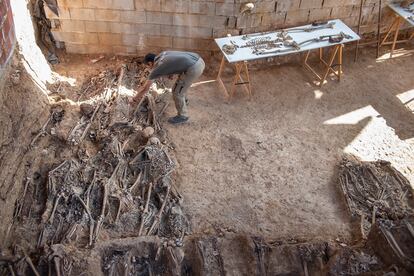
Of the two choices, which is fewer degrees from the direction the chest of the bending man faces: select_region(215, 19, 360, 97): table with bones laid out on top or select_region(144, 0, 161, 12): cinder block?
the cinder block

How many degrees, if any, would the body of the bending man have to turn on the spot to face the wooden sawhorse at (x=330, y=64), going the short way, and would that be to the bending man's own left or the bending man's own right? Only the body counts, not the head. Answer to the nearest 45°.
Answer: approximately 135° to the bending man's own right

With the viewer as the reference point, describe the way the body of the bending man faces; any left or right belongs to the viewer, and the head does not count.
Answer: facing to the left of the viewer

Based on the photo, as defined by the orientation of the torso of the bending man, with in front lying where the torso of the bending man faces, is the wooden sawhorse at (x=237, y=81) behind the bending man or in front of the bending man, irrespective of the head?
behind

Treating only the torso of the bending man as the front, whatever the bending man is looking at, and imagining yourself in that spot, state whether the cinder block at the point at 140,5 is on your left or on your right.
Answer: on your right

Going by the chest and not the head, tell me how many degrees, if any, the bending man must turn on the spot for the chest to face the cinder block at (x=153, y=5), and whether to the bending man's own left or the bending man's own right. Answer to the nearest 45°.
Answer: approximately 90° to the bending man's own right

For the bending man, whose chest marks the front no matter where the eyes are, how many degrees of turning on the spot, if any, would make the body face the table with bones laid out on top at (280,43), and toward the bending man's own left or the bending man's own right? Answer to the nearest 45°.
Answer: approximately 135° to the bending man's own right

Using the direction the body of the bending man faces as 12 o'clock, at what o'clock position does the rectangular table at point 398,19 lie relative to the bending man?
The rectangular table is roughly at 5 o'clock from the bending man.

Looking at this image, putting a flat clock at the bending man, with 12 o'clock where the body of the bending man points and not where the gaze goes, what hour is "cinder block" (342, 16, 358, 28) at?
The cinder block is roughly at 5 o'clock from the bending man.

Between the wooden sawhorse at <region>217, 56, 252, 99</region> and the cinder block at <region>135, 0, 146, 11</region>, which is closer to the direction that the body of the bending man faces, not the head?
the cinder block
